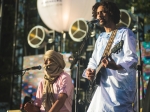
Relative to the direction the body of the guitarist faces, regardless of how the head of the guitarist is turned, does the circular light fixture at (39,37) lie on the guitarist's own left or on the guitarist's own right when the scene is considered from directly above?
on the guitarist's own right

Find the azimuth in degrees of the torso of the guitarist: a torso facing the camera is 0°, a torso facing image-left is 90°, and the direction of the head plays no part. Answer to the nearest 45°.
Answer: approximately 45°

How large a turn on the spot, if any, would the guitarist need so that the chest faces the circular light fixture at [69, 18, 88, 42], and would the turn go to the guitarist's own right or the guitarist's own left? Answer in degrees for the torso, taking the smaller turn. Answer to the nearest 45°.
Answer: approximately 135° to the guitarist's own right

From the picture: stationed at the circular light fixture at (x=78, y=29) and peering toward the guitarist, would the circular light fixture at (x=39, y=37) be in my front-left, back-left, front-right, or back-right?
back-right
